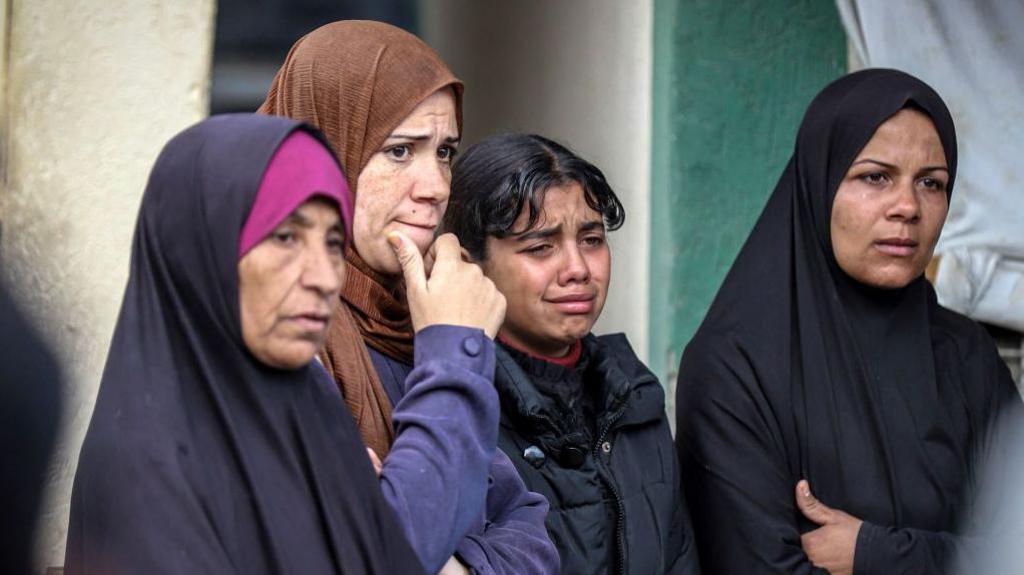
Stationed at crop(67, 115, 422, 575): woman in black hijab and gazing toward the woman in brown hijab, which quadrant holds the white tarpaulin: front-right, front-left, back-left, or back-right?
front-right

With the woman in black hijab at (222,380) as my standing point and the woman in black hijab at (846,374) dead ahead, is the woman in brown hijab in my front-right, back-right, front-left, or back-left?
front-left

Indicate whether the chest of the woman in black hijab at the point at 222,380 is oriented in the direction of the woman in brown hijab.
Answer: no

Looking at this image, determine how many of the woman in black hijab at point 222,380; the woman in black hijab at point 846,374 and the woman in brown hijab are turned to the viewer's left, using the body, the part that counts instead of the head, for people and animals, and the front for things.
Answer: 0

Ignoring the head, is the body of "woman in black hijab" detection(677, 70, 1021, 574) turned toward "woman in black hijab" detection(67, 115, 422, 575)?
no

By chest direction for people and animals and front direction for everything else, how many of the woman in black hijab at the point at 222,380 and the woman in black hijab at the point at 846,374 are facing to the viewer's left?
0

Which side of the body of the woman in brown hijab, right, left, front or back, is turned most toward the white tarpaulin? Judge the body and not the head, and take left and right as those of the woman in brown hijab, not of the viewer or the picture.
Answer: left

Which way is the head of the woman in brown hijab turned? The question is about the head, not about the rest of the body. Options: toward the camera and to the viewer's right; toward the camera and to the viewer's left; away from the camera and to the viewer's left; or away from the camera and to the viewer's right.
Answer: toward the camera and to the viewer's right

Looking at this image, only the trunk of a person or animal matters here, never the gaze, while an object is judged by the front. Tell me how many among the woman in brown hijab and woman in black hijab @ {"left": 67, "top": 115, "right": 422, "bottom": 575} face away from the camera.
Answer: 0

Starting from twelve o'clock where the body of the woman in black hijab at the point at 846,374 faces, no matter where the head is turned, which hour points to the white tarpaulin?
The white tarpaulin is roughly at 8 o'clock from the woman in black hijab.

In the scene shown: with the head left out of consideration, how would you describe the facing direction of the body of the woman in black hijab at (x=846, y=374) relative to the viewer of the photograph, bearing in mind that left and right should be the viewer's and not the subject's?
facing the viewer and to the right of the viewer

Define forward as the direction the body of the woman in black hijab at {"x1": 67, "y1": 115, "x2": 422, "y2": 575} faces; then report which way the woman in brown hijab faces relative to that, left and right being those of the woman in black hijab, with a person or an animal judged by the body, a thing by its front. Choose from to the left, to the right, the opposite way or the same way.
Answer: the same way

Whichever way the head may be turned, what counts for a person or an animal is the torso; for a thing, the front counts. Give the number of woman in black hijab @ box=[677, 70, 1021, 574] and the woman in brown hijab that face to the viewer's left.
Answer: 0

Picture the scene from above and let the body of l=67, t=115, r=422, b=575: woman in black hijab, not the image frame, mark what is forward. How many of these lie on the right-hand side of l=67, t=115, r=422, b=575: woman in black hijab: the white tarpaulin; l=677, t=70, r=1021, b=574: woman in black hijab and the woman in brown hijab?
0
